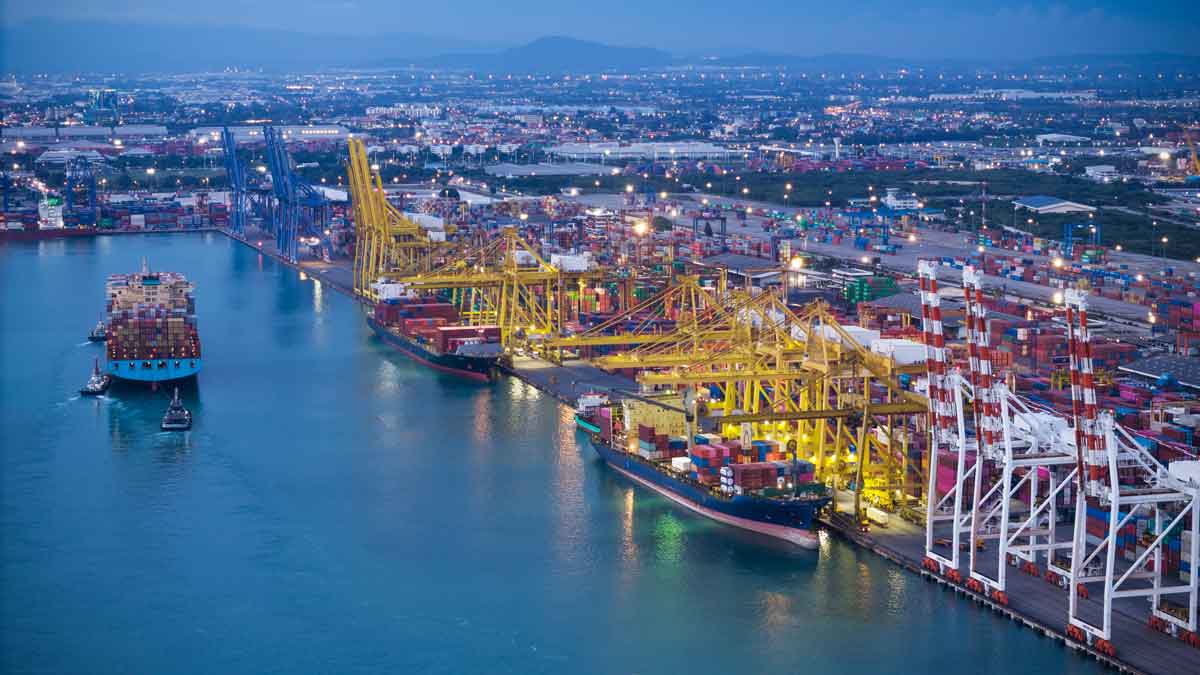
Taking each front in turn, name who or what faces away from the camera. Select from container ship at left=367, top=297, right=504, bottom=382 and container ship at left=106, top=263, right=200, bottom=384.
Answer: container ship at left=106, top=263, right=200, bottom=384

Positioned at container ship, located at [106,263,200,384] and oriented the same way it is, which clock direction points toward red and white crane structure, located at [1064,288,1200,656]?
The red and white crane structure is roughly at 5 o'clock from the container ship.

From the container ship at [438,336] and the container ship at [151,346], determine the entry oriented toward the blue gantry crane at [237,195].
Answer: the container ship at [151,346]

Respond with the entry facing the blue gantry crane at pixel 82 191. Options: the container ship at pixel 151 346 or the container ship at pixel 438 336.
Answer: the container ship at pixel 151 346

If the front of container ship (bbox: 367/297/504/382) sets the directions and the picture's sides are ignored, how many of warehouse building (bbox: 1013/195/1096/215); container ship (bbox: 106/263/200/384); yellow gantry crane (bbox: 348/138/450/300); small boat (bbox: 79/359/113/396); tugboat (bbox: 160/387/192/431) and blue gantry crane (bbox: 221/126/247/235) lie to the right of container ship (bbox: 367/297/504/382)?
3

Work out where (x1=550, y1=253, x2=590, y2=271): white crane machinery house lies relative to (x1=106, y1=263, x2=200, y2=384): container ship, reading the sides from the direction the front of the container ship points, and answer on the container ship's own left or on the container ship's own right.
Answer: on the container ship's own right

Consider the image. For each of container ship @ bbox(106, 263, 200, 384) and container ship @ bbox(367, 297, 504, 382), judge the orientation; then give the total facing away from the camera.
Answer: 1

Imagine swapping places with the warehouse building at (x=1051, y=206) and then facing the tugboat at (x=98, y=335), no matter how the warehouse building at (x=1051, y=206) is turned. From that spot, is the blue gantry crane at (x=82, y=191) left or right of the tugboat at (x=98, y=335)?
right

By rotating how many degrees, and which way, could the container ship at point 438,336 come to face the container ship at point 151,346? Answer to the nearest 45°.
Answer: approximately 90° to its right

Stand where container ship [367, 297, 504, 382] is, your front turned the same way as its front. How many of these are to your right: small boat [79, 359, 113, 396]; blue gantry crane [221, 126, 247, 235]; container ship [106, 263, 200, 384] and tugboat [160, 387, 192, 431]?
3

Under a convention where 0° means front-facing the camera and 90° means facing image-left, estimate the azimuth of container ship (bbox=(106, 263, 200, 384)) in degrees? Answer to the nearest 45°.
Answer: approximately 180°

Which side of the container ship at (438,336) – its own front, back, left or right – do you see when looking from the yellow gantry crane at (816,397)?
front

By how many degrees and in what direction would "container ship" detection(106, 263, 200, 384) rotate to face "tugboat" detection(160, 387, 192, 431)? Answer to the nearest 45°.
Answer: approximately 180°

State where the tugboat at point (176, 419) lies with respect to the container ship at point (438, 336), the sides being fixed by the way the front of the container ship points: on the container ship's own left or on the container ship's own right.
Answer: on the container ship's own right

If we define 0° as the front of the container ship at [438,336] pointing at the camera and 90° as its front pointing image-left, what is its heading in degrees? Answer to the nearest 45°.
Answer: approximately 315°

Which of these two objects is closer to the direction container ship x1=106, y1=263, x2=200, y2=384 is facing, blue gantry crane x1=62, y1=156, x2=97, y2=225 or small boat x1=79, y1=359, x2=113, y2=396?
the blue gantry crane

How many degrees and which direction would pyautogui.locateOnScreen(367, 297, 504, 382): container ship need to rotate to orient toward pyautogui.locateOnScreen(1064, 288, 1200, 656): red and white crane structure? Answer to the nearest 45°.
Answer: approximately 45° to its right
